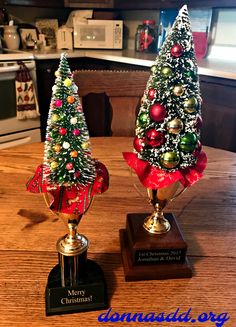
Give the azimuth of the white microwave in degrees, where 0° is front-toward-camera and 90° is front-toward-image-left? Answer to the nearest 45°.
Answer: approximately 0°

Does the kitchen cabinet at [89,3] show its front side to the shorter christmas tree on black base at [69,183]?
yes

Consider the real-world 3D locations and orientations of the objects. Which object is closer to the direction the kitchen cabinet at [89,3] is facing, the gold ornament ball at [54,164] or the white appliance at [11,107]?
the gold ornament ball

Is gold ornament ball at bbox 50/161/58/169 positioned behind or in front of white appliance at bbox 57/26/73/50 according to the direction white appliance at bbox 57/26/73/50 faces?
in front

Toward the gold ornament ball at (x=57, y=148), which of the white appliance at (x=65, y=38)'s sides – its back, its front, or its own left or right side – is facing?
front

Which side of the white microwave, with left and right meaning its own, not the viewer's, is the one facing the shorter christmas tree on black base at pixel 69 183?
front
